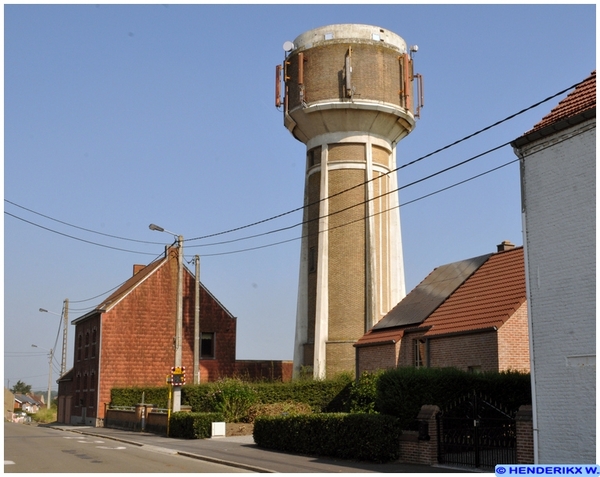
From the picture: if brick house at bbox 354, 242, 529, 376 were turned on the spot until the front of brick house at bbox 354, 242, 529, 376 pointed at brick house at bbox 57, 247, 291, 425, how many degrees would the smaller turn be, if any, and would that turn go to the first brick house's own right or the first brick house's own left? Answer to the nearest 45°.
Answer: approximately 90° to the first brick house's own right

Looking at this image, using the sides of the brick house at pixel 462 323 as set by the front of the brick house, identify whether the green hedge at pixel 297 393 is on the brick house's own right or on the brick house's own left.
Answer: on the brick house's own right

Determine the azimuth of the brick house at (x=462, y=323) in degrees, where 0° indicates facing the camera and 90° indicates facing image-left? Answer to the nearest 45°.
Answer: approximately 45°

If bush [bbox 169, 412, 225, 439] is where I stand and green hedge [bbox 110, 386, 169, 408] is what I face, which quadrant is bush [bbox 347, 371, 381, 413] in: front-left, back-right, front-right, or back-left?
back-right

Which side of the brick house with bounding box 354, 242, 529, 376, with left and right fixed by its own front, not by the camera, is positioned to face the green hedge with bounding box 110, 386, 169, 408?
right

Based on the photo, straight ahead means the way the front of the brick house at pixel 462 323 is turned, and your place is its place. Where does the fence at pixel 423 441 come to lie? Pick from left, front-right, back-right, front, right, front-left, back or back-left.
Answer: front-left

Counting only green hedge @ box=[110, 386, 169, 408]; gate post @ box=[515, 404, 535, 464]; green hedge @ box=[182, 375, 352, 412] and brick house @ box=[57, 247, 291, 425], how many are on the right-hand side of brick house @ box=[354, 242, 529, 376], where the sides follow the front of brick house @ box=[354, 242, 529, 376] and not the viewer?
3

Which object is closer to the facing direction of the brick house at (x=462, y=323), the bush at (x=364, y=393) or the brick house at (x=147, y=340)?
the bush

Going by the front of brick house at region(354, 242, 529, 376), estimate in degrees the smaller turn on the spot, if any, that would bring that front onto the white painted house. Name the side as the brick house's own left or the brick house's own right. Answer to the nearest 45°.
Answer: approximately 45° to the brick house's own left

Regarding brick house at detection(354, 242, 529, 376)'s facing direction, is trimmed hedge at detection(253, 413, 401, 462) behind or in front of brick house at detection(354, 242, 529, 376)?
in front

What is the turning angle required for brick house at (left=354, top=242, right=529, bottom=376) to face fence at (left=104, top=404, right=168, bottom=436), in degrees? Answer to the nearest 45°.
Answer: approximately 90° to its right

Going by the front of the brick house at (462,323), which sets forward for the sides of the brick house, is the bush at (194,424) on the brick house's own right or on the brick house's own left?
on the brick house's own right

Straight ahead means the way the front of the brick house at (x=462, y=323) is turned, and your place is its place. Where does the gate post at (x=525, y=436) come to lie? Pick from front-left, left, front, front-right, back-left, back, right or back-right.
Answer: front-left
